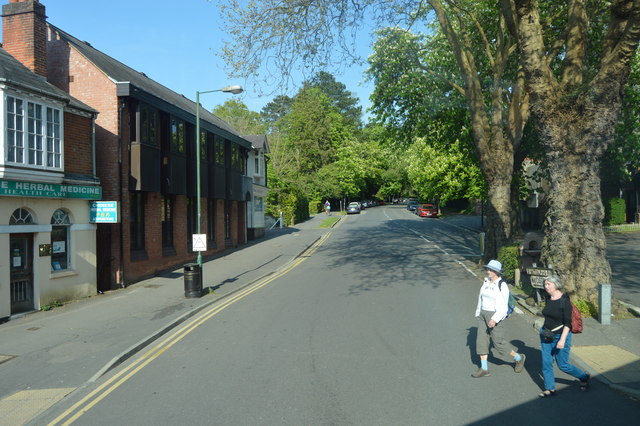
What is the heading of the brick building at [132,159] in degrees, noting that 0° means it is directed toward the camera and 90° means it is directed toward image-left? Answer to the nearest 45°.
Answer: approximately 315°

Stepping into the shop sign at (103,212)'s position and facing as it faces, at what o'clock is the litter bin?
The litter bin is roughly at 10 o'clock from the shop sign.

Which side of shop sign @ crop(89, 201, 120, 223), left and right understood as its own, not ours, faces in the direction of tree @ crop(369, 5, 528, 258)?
left

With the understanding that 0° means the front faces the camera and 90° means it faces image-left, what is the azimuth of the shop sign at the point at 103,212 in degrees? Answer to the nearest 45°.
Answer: approximately 0°

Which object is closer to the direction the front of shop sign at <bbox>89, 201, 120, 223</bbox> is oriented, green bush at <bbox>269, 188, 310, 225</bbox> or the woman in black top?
the woman in black top

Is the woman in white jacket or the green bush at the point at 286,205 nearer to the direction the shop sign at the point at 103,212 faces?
the woman in white jacket

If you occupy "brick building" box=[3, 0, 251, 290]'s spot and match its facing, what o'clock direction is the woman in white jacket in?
The woman in white jacket is roughly at 1 o'clock from the brick building.

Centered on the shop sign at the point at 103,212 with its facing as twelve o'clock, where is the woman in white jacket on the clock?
The woman in white jacket is roughly at 11 o'clock from the shop sign.

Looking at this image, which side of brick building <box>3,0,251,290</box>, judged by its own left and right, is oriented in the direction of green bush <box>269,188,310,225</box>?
left

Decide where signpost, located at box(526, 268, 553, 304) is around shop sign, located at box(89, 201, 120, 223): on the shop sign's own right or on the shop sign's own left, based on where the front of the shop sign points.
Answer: on the shop sign's own left

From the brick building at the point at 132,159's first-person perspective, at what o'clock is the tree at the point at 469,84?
The tree is roughly at 11 o'clock from the brick building.

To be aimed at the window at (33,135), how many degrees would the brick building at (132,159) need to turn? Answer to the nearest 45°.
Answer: approximately 90° to its right
